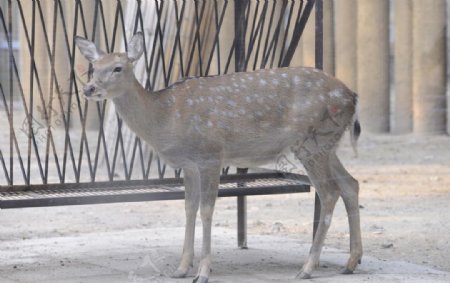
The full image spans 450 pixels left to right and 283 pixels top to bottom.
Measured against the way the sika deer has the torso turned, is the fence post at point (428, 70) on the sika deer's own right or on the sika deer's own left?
on the sika deer's own right

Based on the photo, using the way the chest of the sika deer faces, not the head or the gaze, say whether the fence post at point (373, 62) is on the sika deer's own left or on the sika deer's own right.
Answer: on the sika deer's own right

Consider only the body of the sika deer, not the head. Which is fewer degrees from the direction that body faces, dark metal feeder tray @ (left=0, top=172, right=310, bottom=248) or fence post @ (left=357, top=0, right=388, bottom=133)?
the dark metal feeder tray

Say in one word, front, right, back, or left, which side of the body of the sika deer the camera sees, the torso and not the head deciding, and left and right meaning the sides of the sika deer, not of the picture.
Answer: left

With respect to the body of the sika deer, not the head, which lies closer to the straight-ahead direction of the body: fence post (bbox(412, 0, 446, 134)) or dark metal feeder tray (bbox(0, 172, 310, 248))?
the dark metal feeder tray

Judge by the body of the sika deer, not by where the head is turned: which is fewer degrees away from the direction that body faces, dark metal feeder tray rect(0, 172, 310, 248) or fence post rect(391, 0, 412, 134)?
the dark metal feeder tray

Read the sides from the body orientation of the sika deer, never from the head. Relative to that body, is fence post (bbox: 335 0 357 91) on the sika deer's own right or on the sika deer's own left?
on the sika deer's own right

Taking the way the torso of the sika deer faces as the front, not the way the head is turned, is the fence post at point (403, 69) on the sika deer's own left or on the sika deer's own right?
on the sika deer's own right
